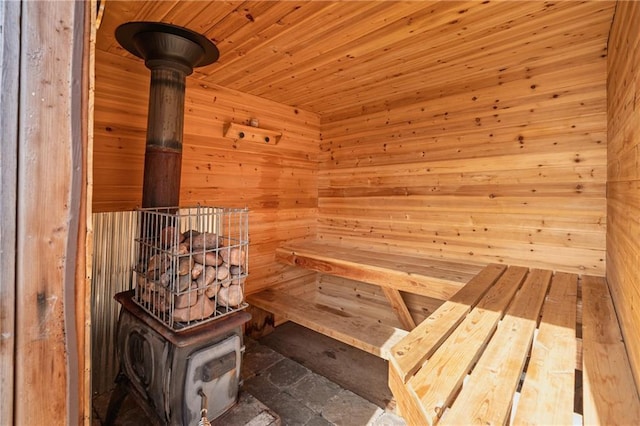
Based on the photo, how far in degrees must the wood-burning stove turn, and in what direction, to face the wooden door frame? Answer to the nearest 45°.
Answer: approximately 90° to its right

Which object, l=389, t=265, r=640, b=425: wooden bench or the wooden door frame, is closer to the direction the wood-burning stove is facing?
the wooden bench

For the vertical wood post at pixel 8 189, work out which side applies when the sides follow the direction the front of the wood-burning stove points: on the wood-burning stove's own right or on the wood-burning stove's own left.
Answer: on the wood-burning stove's own right

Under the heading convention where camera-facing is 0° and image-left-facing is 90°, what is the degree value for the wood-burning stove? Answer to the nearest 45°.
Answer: approximately 315°

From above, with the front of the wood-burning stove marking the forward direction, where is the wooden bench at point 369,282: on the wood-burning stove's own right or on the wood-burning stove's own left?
on the wood-burning stove's own left

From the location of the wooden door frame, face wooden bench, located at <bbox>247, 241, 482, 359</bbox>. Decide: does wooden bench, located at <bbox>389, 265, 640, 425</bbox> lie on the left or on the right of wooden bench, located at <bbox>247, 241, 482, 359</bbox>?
right

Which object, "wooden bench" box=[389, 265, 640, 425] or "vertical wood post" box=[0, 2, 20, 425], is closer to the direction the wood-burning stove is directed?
the wooden bench
